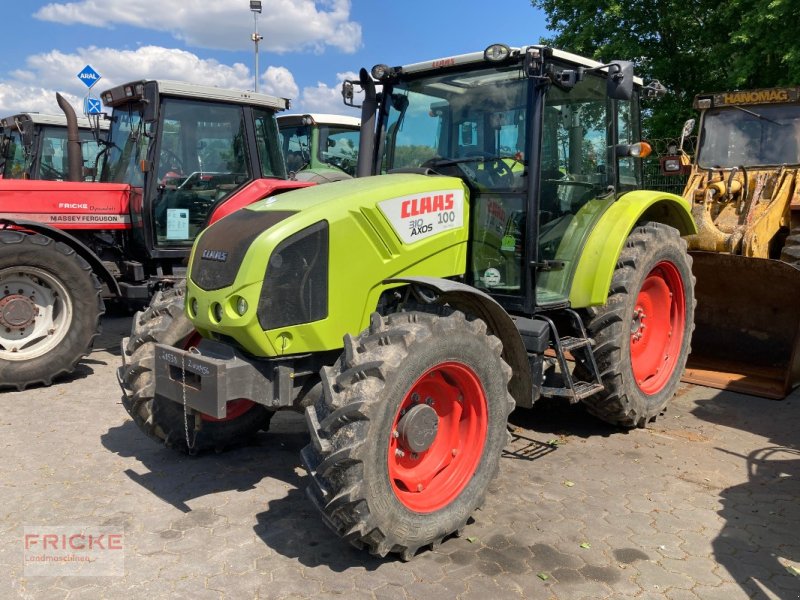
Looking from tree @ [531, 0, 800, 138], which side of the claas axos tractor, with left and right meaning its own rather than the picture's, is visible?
back

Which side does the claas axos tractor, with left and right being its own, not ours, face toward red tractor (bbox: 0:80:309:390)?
right

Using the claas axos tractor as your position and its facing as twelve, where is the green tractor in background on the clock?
The green tractor in background is roughly at 4 o'clock from the claas axos tractor.

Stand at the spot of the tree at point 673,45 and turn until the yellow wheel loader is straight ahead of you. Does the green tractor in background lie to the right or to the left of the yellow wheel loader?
right

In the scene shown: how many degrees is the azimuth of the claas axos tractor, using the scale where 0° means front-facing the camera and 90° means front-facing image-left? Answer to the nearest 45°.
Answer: approximately 45°

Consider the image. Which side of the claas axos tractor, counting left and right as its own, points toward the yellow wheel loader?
back
